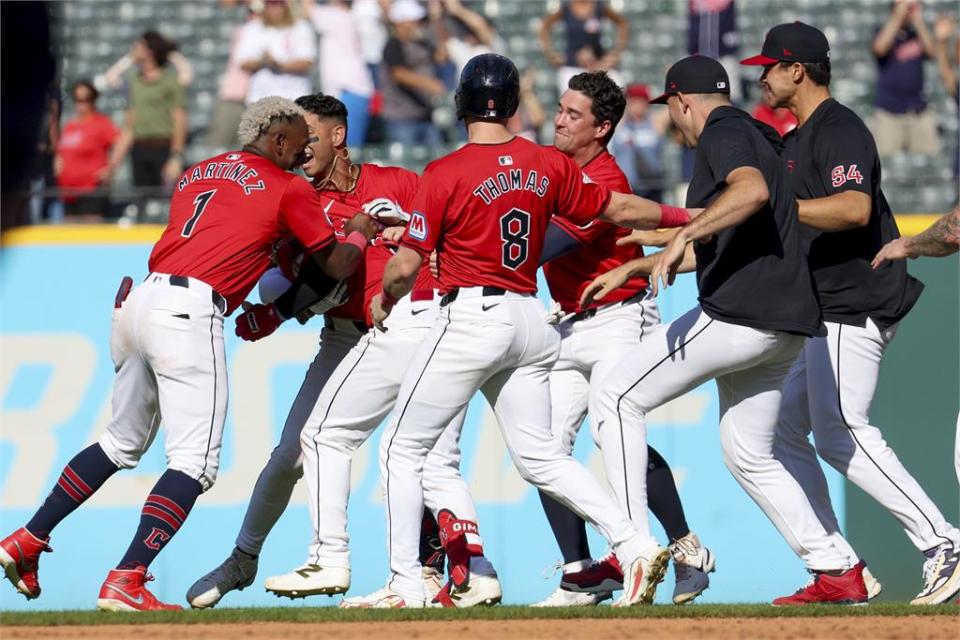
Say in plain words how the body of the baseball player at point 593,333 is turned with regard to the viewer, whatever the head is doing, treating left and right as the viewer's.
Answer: facing the viewer and to the left of the viewer

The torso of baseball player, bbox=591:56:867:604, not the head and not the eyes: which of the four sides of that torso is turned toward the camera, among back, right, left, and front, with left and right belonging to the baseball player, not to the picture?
left

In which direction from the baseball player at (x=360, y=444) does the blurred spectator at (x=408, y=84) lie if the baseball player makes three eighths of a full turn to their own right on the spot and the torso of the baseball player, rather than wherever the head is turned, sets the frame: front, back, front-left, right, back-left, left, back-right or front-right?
front-left

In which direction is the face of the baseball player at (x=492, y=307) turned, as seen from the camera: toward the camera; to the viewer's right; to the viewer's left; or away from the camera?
away from the camera

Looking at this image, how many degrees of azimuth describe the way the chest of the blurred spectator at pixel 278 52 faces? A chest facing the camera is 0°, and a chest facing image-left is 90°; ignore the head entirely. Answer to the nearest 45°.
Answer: approximately 0°

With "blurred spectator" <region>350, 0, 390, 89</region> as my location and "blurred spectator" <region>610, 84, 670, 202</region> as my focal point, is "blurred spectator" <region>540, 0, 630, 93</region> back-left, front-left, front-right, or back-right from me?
front-left

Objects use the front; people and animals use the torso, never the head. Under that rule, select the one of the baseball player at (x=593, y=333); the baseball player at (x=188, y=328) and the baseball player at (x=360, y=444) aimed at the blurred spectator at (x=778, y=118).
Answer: the baseball player at (x=188, y=328)

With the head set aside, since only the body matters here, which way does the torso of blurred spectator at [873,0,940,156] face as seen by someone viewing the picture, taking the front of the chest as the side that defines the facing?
toward the camera

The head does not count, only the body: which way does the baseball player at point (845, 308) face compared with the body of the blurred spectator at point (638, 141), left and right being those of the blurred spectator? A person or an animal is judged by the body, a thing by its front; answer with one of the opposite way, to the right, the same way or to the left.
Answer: to the right

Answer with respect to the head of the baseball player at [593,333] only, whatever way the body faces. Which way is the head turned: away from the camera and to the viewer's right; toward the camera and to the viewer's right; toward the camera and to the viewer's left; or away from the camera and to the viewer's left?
toward the camera and to the viewer's left

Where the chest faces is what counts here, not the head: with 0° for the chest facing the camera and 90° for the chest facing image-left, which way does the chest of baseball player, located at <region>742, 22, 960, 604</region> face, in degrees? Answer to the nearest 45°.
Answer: approximately 90°

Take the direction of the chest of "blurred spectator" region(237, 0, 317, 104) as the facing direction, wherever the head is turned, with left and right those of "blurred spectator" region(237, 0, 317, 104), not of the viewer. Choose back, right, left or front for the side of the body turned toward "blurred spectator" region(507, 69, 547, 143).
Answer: left

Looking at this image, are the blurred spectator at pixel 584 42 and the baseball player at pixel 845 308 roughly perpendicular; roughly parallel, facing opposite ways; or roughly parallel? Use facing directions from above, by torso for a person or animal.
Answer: roughly perpendicular

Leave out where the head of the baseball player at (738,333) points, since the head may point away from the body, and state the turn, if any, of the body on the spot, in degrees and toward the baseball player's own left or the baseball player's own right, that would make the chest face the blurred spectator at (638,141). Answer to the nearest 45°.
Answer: approximately 90° to the baseball player's own right

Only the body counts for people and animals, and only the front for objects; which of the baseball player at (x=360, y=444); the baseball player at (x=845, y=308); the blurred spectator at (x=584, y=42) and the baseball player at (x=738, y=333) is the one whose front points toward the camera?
the blurred spectator

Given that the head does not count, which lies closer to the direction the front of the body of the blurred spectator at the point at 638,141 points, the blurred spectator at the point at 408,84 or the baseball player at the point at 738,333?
the baseball player

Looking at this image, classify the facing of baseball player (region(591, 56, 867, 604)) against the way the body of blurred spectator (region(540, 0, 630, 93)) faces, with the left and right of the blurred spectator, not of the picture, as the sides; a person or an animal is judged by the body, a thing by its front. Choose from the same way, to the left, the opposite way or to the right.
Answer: to the right

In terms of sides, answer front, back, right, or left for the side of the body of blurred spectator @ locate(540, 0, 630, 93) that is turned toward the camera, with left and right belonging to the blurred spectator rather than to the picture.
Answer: front
